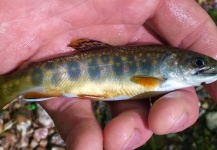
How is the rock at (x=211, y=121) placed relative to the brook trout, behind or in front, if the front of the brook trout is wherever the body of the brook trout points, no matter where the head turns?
in front

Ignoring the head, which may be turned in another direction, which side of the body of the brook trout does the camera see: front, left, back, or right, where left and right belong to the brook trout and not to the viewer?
right
